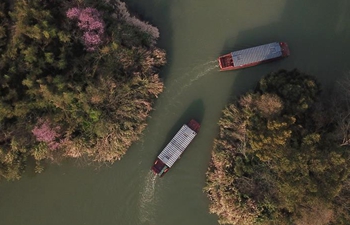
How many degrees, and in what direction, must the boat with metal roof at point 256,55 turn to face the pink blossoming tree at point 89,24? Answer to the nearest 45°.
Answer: approximately 180°

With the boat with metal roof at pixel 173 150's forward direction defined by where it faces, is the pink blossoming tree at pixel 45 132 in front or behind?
behind

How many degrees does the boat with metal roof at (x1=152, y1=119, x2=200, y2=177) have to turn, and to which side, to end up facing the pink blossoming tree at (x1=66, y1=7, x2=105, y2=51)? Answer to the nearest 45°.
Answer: approximately 135° to its left

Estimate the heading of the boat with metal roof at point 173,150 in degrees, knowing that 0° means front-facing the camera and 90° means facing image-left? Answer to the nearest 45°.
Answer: approximately 225°

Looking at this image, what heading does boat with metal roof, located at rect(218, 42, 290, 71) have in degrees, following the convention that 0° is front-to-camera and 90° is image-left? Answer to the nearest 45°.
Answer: approximately 270°
